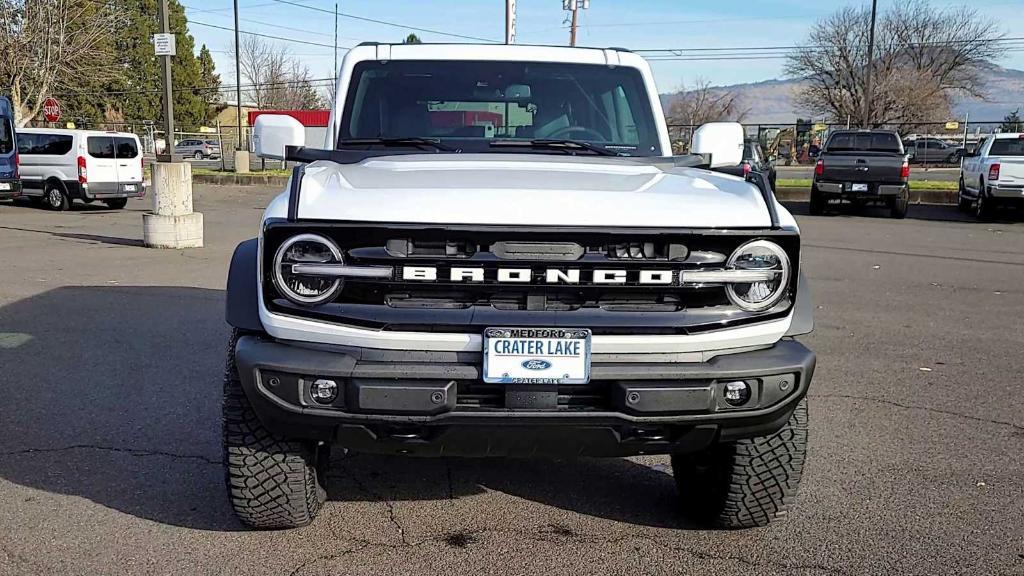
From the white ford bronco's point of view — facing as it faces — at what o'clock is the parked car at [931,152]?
The parked car is roughly at 7 o'clock from the white ford bronco.

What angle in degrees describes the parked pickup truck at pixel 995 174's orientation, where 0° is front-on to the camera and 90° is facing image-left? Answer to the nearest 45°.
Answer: approximately 180°

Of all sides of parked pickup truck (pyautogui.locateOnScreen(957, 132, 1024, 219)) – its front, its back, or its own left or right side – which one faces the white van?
left

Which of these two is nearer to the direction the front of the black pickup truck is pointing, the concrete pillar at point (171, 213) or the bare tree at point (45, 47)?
the bare tree

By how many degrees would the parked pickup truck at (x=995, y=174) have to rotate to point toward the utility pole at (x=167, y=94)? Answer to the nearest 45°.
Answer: approximately 135° to its left

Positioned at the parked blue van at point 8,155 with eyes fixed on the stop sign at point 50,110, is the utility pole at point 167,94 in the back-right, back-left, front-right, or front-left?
back-right

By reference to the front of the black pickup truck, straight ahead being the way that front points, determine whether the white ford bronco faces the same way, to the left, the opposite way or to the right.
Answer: the opposite way

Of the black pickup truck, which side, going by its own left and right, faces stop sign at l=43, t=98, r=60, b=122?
left

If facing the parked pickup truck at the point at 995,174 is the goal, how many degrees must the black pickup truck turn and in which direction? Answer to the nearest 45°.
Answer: approximately 90° to its right

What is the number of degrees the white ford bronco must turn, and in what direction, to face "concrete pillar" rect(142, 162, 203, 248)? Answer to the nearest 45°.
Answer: approximately 135° to its right

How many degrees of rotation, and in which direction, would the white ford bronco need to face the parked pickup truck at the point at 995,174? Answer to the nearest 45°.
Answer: approximately 135° to its left

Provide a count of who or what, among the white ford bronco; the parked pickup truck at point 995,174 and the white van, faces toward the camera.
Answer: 1

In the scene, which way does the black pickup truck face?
away from the camera

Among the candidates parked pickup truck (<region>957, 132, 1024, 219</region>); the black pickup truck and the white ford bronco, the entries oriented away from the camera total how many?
2

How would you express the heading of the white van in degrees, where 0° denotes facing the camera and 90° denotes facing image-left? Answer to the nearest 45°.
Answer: approximately 135°

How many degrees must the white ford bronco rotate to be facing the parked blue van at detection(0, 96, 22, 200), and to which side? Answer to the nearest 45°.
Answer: approximately 135° to its right
